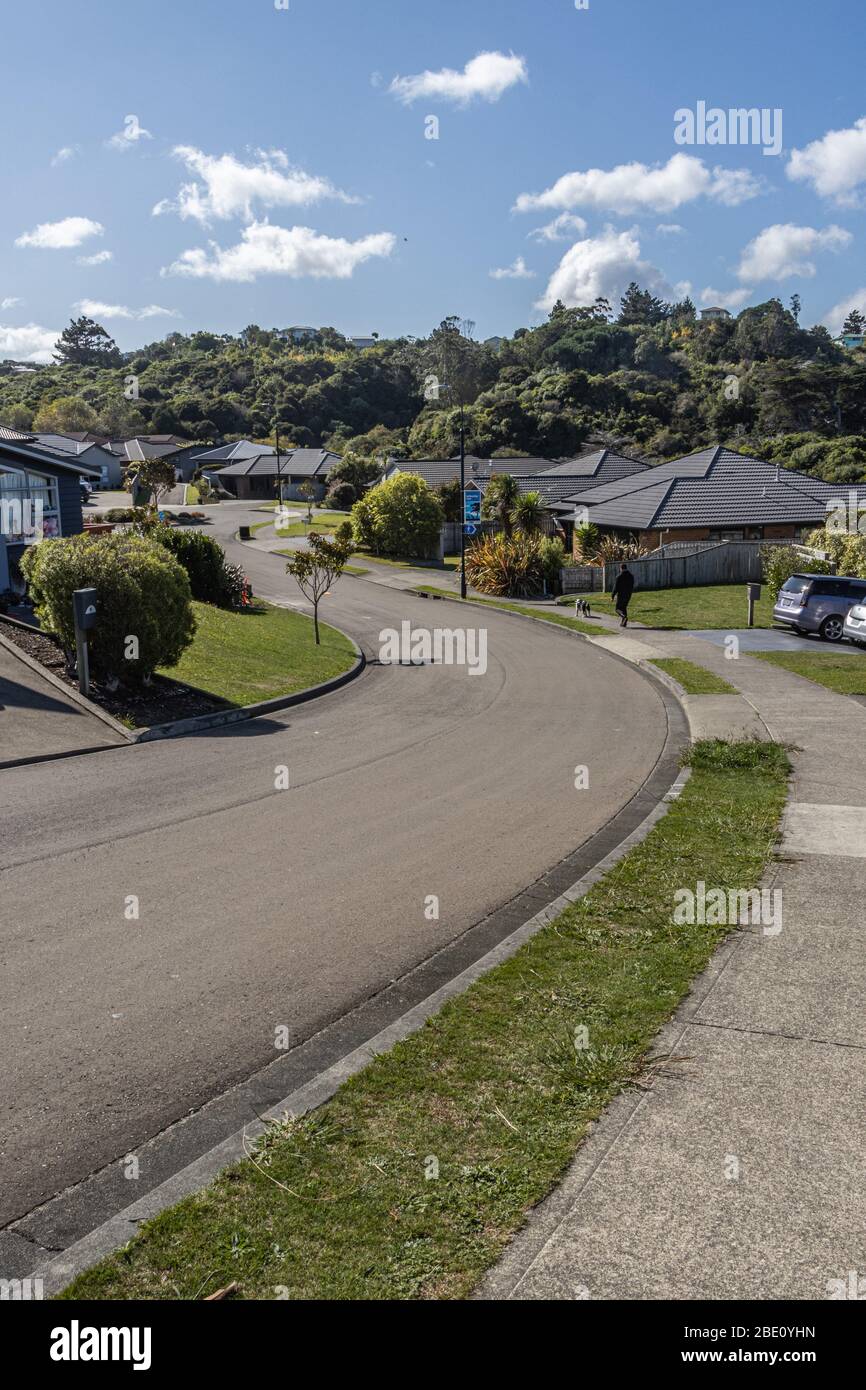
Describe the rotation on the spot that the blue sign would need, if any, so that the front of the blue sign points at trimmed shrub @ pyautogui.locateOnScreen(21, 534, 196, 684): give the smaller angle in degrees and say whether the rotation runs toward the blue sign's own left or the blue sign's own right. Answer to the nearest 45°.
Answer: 0° — it already faces it

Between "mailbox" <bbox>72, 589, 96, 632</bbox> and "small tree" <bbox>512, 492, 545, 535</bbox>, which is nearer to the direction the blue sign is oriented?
the mailbox

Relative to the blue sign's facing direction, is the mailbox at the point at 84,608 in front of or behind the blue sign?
in front

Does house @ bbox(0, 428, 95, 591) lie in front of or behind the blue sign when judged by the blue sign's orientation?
in front

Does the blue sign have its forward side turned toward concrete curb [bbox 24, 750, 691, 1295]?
yes

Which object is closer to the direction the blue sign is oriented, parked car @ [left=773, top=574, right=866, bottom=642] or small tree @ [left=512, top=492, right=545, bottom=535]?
the parked car

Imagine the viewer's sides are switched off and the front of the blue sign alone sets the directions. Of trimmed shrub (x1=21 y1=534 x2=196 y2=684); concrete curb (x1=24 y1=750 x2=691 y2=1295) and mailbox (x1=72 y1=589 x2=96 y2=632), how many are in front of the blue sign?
3

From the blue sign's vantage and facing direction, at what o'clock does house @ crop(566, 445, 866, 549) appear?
The house is roughly at 8 o'clock from the blue sign.

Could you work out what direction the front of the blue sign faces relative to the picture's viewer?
facing the viewer

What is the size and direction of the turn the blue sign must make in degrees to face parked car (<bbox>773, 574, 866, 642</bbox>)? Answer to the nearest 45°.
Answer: approximately 45° to its left
